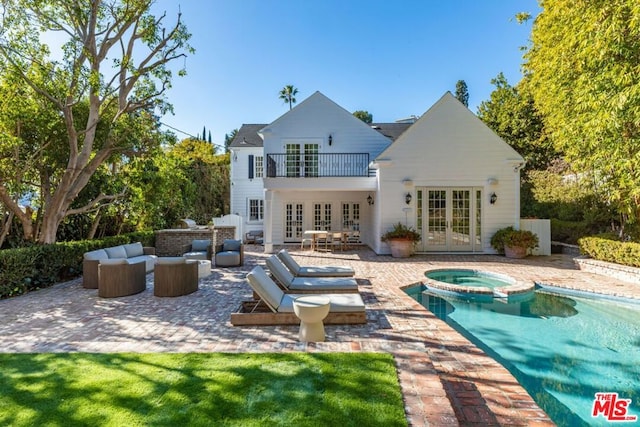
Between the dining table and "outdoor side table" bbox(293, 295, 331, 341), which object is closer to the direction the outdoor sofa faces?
the outdoor side table

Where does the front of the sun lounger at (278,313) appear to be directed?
to the viewer's right

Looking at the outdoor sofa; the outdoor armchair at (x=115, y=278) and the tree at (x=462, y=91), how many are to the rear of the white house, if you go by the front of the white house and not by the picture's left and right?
1

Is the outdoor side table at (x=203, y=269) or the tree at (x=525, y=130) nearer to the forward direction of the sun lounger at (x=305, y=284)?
the tree

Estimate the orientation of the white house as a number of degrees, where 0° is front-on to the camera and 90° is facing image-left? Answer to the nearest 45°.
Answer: approximately 0°

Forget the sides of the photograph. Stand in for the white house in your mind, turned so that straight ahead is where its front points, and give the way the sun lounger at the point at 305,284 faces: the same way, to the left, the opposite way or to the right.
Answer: to the left

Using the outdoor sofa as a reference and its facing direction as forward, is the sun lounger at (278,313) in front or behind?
in front

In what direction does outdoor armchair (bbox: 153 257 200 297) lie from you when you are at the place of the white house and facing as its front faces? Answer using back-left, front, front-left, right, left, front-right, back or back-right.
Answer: front-right

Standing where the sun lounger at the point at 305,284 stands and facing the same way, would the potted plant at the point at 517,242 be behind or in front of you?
in front

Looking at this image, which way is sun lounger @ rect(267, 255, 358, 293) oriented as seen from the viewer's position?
to the viewer's right

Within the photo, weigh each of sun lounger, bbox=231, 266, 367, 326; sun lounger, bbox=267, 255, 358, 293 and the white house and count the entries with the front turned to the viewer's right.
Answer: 2

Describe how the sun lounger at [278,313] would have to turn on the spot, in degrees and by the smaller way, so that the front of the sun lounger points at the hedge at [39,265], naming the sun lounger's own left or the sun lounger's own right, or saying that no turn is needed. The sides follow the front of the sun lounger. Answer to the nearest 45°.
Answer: approximately 135° to the sun lounger's own left

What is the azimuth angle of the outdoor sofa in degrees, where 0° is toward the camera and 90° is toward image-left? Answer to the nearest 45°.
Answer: approximately 315°

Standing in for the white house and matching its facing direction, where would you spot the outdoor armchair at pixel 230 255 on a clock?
The outdoor armchair is roughly at 2 o'clock from the white house.

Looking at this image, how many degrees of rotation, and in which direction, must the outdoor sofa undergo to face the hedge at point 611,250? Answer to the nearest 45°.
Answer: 0° — it already faces it
